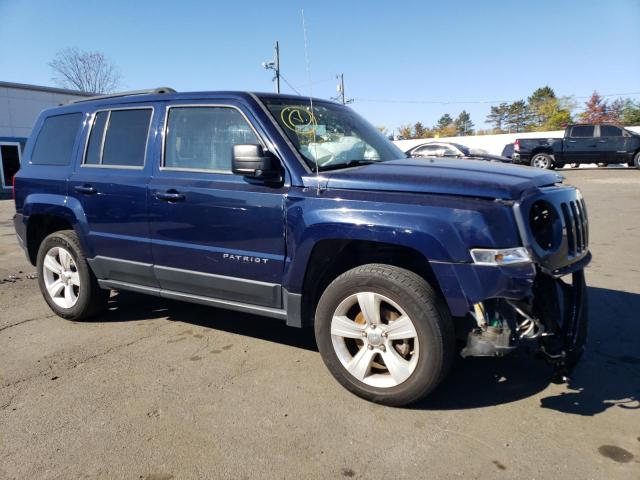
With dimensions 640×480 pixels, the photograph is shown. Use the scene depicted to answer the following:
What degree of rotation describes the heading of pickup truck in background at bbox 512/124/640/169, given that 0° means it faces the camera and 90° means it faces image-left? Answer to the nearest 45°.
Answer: approximately 270°

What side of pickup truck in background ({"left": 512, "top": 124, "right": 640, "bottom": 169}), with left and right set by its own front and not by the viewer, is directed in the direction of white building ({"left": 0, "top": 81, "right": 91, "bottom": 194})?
back

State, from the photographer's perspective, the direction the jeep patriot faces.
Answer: facing the viewer and to the right of the viewer

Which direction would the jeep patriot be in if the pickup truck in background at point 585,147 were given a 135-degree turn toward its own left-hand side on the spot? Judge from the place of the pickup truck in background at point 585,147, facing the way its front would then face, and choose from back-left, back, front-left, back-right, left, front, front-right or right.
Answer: back-left
